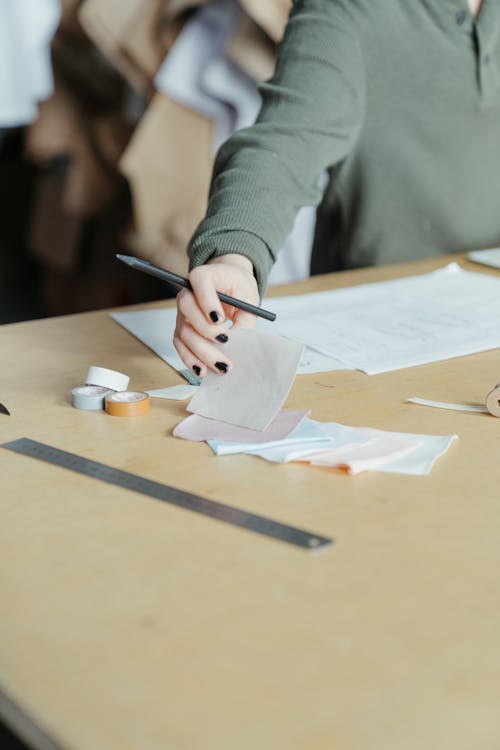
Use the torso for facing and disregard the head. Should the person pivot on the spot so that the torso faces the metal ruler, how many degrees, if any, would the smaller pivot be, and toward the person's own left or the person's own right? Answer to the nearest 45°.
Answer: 0° — they already face it

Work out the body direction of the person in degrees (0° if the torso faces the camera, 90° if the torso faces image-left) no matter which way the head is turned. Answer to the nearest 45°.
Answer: approximately 0°

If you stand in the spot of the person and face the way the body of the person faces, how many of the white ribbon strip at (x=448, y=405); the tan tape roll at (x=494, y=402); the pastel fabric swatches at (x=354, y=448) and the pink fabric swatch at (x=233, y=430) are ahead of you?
4

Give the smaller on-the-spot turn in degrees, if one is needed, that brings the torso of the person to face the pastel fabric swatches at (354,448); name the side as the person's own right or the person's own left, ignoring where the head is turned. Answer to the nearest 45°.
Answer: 0° — they already face it

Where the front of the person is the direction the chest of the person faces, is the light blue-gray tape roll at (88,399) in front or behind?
in front

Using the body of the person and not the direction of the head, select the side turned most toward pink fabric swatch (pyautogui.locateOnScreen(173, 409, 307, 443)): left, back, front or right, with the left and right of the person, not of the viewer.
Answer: front

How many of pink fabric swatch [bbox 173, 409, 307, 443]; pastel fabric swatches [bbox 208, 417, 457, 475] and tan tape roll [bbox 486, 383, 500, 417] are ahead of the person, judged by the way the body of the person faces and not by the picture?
3

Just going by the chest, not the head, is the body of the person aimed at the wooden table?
yes

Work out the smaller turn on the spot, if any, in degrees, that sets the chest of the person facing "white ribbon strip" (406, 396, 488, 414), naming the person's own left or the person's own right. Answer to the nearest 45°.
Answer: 0° — they already face it

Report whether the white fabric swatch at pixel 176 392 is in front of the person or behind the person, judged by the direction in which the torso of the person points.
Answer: in front
